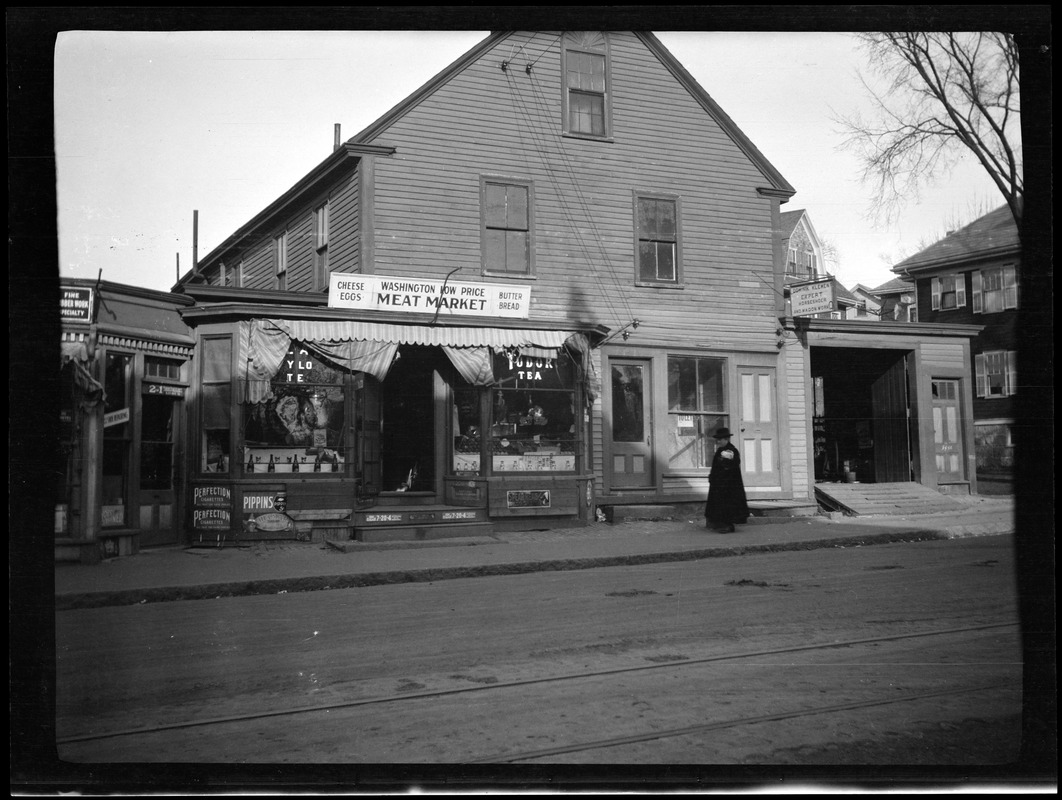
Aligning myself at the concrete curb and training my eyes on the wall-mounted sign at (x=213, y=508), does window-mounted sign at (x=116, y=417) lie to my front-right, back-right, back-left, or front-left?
front-left

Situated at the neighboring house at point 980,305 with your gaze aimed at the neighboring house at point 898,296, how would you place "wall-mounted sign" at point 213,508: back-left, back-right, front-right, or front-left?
back-left

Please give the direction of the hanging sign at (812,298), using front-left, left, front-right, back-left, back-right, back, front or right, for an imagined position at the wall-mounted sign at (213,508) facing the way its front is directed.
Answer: left

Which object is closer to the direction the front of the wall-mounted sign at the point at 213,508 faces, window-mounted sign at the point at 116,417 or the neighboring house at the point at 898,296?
the window-mounted sign

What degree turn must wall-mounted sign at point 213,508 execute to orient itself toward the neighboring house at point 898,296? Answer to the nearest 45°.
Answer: approximately 135° to its left

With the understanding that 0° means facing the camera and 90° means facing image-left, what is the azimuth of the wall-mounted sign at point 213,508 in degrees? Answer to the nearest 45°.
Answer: approximately 0°

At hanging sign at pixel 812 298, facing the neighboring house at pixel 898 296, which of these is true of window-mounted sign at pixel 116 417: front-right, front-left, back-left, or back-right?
back-left

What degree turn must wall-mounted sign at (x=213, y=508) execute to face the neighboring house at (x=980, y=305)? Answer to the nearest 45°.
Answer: approximately 90° to its left
